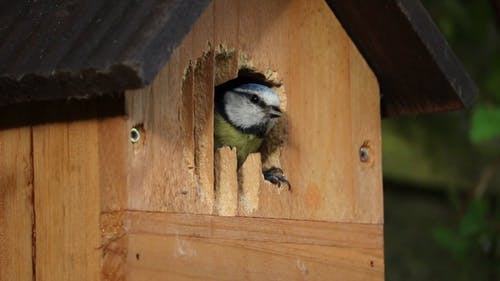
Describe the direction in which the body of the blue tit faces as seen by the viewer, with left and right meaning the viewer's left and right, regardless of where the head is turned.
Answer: facing the viewer and to the right of the viewer
